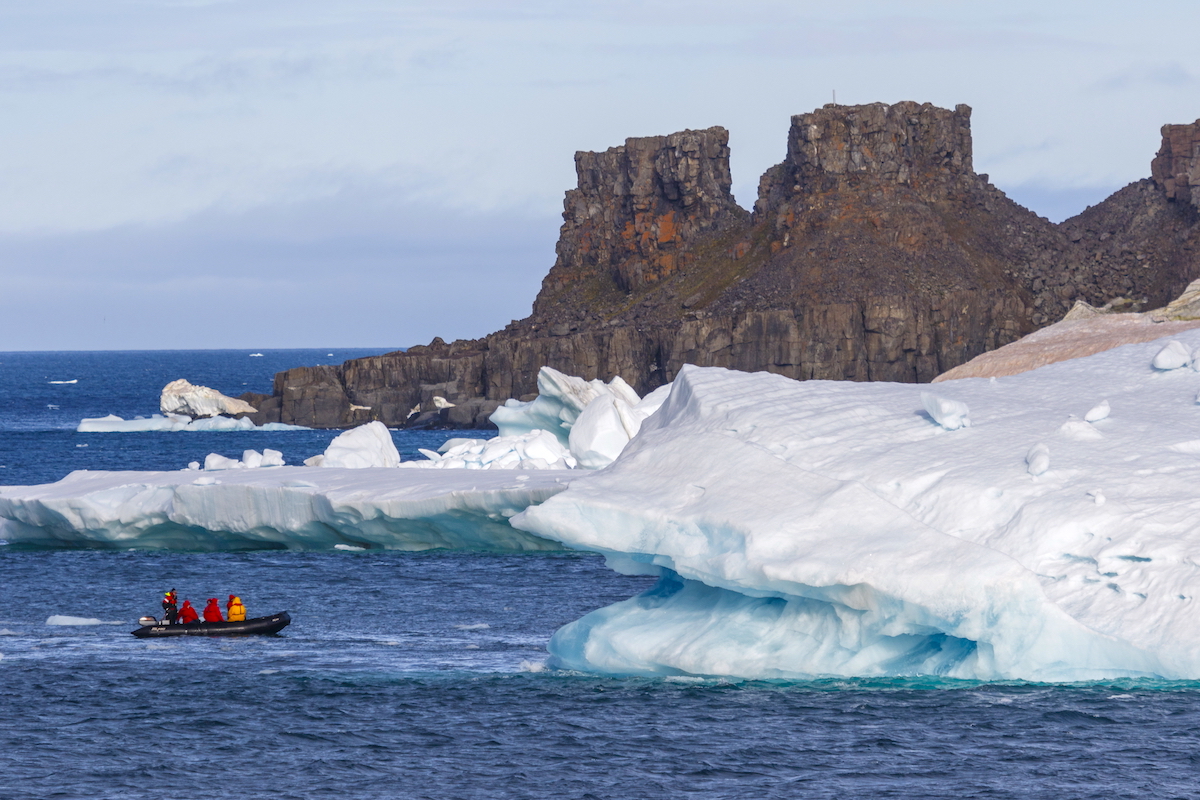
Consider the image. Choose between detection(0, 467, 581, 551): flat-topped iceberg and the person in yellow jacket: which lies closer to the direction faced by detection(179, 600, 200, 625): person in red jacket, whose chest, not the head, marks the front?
the person in yellow jacket

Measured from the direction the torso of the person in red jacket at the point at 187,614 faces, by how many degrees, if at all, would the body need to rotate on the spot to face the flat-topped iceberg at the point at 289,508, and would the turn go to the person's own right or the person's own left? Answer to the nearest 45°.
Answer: approximately 90° to the person's own left

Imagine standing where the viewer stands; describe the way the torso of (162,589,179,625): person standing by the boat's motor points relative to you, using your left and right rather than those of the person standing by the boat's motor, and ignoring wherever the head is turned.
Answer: facing to the right of the viewer

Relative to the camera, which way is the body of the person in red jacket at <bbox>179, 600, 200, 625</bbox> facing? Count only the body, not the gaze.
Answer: to the viewer's right

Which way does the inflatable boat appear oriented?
to the viewer's right

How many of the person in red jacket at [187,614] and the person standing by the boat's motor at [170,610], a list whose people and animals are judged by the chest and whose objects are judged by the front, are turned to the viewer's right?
2

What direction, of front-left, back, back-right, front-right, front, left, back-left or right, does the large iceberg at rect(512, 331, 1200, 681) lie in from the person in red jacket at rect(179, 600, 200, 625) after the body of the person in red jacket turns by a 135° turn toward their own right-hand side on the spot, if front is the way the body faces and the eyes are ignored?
left
